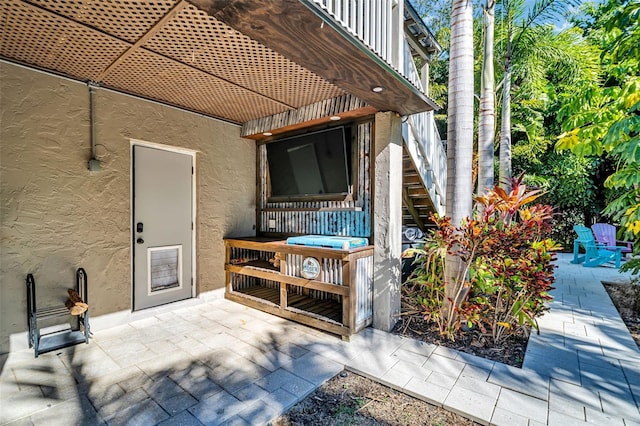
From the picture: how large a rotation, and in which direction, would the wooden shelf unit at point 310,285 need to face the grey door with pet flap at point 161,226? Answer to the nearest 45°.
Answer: approximately 45° to its right

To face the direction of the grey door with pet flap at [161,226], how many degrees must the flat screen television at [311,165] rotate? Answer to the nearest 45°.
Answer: approximately 45° to its right

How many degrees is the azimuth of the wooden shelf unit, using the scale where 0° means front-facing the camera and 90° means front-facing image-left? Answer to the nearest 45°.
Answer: approximately 45°
